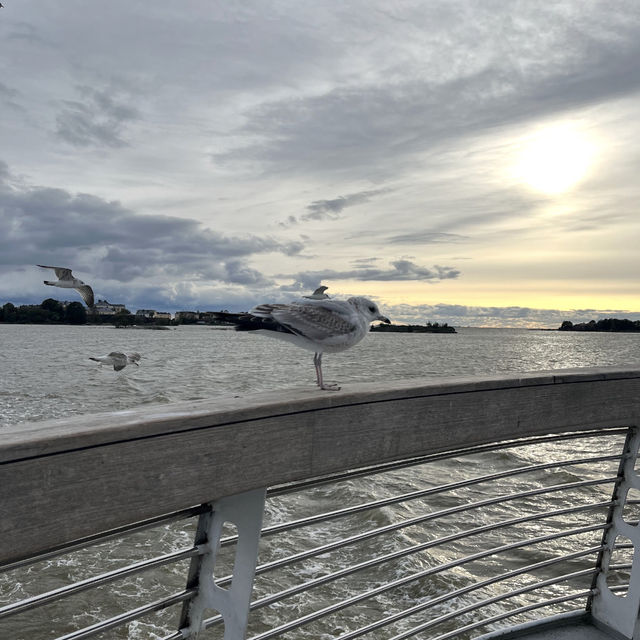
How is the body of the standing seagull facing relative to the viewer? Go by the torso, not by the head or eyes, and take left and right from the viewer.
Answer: facing to the right of the viewer

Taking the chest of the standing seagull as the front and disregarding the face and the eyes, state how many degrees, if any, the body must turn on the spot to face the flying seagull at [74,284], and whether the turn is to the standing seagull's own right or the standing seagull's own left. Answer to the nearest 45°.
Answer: approximately 135° to the standing seagull's own left

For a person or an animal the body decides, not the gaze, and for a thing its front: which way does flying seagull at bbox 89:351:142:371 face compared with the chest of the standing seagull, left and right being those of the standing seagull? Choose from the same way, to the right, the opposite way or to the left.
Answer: the same way

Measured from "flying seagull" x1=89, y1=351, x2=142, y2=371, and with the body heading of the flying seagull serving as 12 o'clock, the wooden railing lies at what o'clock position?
The wooden railing is roughly at 3 o'clock from the flying seagull.
